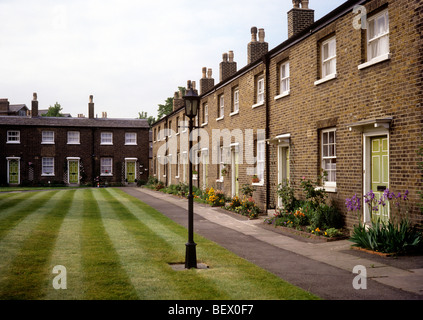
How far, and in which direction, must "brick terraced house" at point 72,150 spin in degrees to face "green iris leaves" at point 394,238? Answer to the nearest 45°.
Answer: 0° — it already faces it

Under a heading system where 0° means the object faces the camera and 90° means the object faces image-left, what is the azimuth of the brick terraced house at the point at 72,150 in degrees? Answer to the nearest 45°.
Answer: approximately 0°

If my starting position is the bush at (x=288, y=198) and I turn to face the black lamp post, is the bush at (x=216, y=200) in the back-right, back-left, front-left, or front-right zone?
back-right

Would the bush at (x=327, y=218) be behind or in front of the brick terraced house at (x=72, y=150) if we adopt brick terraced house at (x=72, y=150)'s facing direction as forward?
in front

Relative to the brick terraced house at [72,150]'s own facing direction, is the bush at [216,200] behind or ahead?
ahead

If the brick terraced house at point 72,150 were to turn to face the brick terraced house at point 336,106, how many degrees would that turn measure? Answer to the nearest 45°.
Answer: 0° — it already faces it

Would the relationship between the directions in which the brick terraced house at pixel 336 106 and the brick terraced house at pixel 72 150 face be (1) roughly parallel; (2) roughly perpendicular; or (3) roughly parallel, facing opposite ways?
roughly perpendicular

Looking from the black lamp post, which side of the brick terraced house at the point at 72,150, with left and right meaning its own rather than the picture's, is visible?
front

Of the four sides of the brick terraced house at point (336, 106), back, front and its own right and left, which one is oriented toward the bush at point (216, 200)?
right
